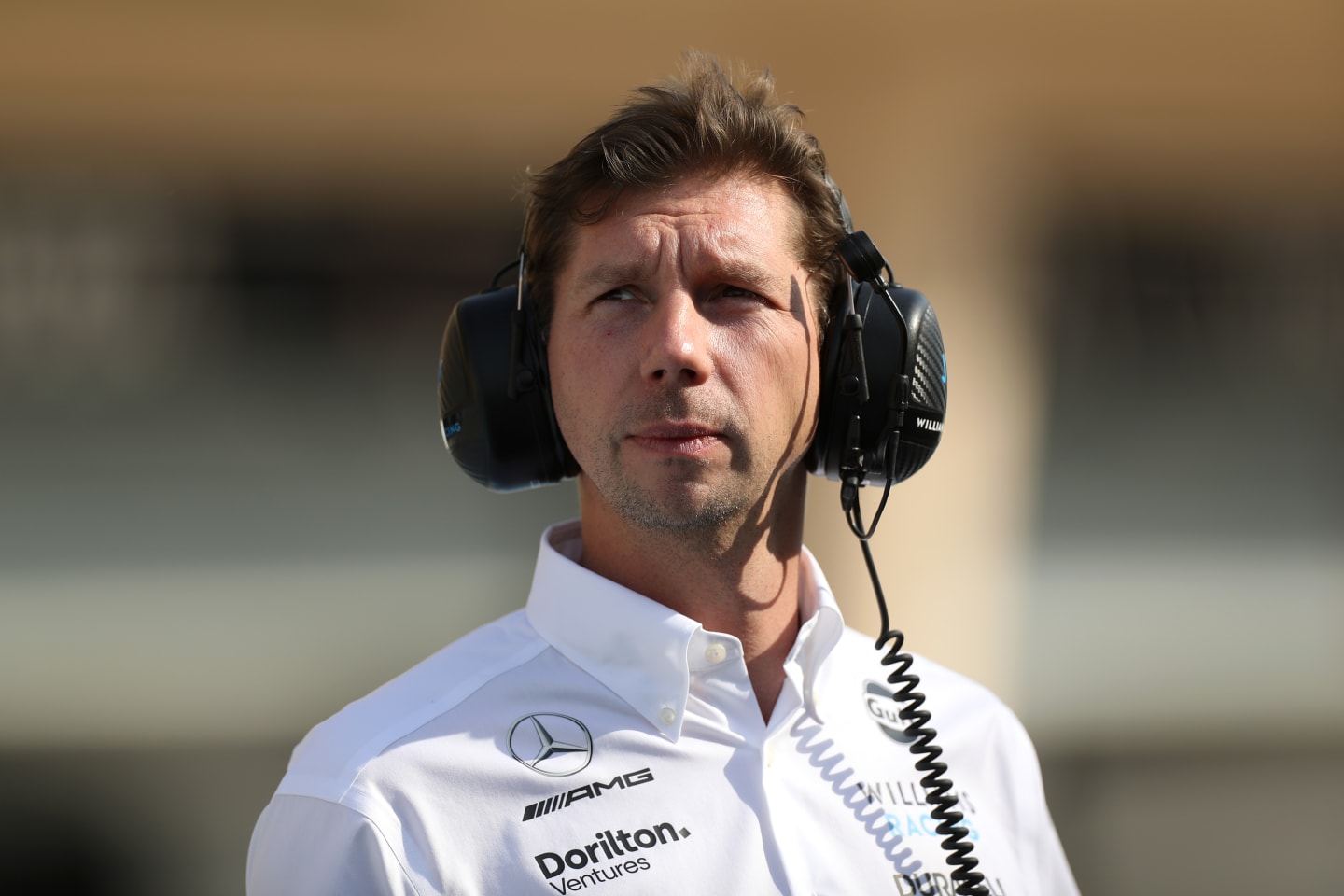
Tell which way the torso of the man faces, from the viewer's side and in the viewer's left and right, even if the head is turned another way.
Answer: facing the viewer and to the right of the viewer
